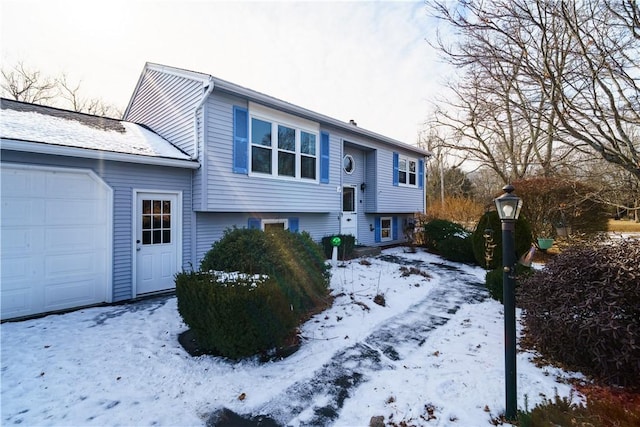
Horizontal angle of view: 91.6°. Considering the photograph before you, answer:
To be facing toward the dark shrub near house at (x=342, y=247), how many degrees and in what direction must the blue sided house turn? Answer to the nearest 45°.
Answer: approximately 45° to its left

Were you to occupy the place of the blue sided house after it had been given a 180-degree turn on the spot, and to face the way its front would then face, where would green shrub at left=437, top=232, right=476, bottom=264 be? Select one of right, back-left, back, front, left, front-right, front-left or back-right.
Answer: back-right

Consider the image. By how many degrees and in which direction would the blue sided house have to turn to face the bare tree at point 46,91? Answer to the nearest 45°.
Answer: approximately 180°

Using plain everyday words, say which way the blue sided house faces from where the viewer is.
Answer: facing the viewer and to the right of the viewer

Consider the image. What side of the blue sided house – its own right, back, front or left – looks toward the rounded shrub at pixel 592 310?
front

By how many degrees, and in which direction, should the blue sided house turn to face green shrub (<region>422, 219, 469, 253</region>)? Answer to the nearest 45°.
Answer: approximately 45° to its left

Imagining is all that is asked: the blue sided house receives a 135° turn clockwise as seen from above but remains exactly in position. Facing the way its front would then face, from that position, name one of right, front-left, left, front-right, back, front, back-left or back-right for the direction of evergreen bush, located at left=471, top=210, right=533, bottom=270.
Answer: back

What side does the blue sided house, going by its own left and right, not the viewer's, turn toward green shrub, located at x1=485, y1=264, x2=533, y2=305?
front

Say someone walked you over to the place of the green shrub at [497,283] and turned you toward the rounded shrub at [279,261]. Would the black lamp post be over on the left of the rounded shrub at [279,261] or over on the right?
left
